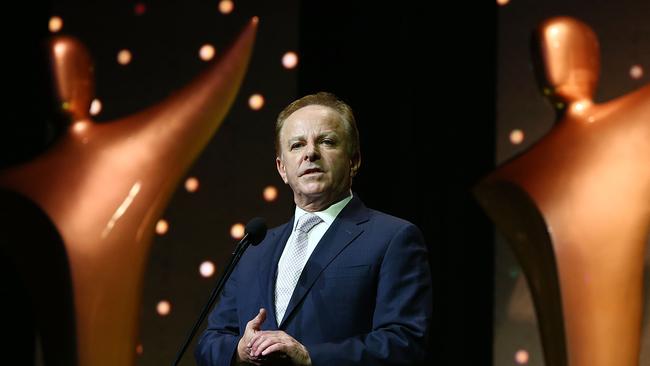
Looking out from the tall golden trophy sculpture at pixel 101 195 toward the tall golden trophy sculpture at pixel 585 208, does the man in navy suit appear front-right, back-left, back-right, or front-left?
front-right

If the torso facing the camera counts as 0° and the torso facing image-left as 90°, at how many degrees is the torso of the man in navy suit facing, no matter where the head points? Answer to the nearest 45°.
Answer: approximately 45°

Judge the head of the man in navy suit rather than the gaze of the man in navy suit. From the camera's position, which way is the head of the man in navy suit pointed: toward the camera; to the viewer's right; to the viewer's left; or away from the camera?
toward the camera

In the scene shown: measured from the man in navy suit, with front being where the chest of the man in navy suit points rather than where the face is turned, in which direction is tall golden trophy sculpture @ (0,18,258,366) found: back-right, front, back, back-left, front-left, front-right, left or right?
right

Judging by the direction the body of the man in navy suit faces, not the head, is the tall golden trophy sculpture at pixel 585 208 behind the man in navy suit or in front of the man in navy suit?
behind

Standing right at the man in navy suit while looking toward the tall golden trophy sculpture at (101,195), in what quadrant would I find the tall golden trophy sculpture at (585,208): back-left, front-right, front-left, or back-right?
back-right

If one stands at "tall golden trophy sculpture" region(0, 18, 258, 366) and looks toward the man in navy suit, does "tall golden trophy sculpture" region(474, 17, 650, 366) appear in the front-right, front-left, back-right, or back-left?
front-left
